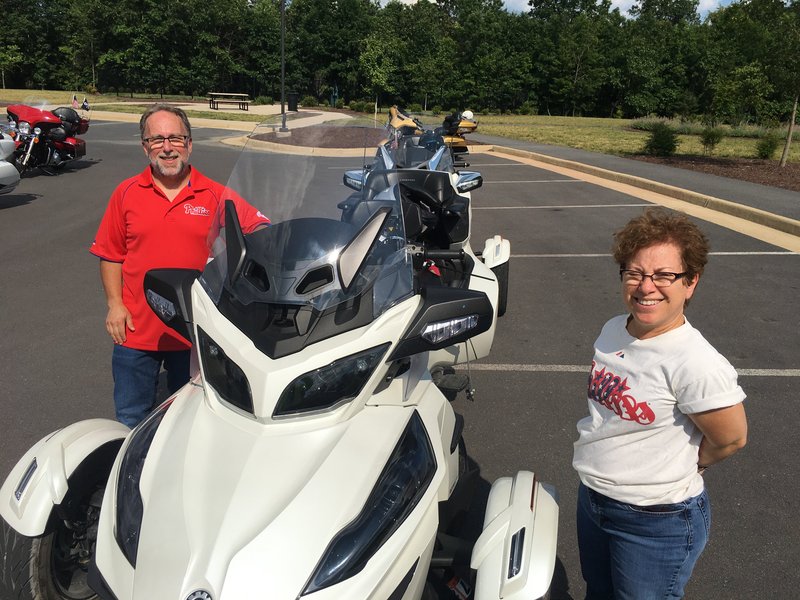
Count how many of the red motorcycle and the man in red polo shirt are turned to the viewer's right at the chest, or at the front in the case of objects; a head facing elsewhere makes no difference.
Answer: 0

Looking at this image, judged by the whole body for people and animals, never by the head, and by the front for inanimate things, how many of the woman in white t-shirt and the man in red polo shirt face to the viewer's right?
0

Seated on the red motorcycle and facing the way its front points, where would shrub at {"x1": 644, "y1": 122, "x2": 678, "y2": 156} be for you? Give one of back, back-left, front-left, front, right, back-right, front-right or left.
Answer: back-left

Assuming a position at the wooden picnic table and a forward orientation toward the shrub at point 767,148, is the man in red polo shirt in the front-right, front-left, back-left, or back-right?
front-right

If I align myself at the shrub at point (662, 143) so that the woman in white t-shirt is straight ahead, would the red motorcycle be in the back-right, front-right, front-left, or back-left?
front-right

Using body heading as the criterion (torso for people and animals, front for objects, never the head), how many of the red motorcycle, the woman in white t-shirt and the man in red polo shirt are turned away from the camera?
0

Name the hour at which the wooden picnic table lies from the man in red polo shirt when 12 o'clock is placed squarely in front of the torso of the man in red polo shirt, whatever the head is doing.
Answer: The wooden picnic table is roughly at 6 o'clock from the man in red polo shirt.

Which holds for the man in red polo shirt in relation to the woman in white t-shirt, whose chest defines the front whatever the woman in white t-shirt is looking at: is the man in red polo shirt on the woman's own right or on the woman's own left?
on the woman's own right

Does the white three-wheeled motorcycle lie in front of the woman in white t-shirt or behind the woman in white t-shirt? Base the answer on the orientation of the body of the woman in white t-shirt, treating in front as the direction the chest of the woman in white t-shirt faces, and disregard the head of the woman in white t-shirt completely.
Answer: in front

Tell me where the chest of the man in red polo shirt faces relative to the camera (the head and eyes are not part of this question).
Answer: toward the camera

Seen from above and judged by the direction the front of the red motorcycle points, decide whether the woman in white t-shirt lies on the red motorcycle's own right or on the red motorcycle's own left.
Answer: on the red motorcycle's own left

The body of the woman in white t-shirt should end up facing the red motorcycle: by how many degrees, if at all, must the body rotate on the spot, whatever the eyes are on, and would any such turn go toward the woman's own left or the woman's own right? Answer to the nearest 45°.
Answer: approximately 90° to the woman's own right

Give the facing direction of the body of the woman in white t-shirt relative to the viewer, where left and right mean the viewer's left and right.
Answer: facing the viewer and to the left of the viewer

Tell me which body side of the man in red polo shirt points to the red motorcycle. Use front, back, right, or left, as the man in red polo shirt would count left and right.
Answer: back

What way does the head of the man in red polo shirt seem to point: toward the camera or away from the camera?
toward the camera

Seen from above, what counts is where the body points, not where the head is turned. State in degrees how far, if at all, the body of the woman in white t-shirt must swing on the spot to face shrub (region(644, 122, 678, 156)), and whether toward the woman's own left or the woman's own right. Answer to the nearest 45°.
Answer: approximately 135° to the woman's own right
